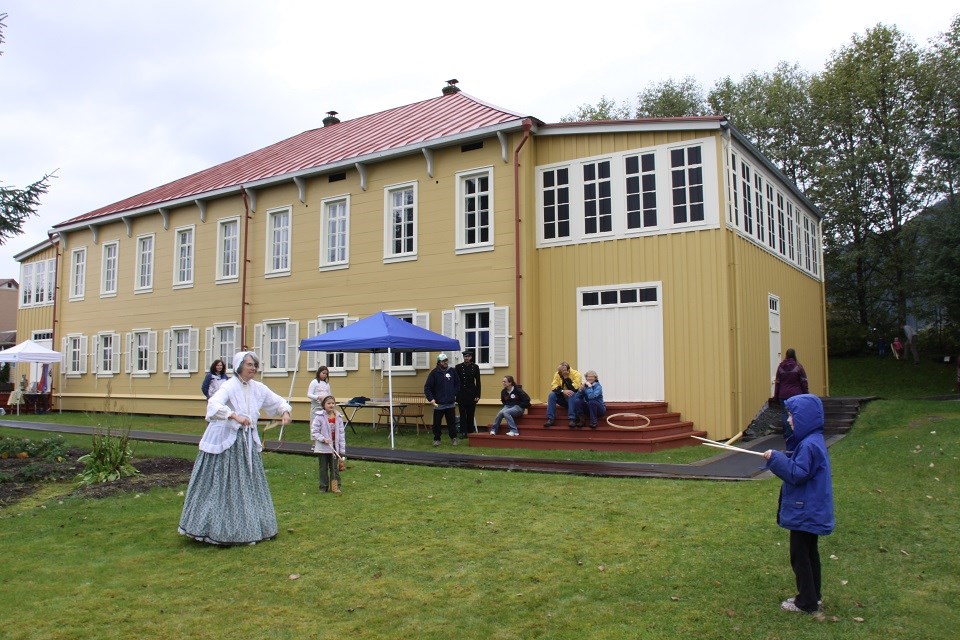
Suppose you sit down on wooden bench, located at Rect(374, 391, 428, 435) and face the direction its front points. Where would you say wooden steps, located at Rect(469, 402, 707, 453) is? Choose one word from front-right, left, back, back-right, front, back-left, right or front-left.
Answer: front-left

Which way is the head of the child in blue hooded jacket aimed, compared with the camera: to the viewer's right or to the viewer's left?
to the viewer's left

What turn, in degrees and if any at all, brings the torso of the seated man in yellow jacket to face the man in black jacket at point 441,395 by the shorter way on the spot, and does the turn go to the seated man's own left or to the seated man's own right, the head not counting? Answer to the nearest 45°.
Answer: approximately 90° to the seated man's own right

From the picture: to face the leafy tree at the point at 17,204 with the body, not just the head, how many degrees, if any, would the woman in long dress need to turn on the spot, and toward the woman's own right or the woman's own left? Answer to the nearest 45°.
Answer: approximately 180°

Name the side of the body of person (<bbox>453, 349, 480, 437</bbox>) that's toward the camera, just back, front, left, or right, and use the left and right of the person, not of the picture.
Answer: front

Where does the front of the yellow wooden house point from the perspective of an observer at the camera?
facing the viewer and to the left of the viewer

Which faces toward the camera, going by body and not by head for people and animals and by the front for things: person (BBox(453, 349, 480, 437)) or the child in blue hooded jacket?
the person

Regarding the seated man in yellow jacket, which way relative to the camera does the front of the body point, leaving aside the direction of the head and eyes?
toward the camera

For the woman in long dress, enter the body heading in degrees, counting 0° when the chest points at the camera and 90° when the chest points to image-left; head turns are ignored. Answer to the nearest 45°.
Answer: approximately 315°

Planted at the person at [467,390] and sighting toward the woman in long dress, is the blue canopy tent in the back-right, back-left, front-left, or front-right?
front-right

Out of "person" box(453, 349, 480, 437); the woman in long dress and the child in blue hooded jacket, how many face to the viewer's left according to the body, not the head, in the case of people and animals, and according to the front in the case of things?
1

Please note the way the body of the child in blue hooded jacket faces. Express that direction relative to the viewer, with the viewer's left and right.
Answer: facing to the left of the viewer

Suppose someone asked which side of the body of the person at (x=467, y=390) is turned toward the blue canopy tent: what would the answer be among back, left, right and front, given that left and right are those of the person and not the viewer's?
right

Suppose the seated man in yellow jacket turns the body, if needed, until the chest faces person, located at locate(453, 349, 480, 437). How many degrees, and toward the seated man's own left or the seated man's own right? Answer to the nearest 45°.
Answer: approximately 90° to the seated man's own right
